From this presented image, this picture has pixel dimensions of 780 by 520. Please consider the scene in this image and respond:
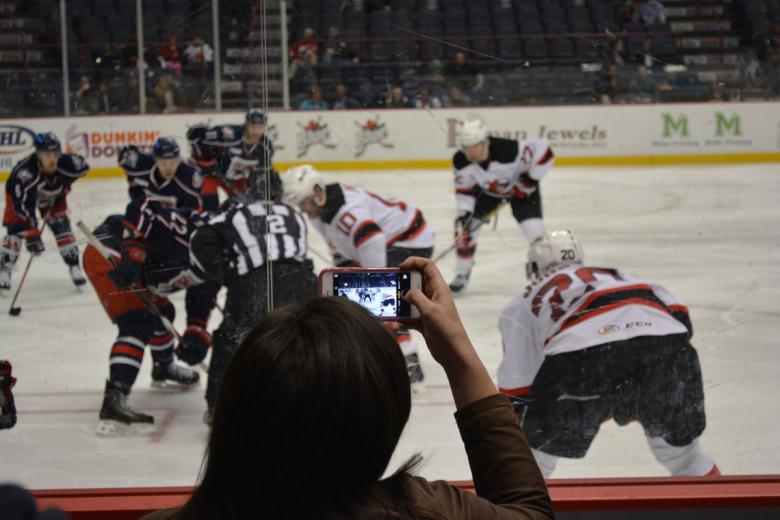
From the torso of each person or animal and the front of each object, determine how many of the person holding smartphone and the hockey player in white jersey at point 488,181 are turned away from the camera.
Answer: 1

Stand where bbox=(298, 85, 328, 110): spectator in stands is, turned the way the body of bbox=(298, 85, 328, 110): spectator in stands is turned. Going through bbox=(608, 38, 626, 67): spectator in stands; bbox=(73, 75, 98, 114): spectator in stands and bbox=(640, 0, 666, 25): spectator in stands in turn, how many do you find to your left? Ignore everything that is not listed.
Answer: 2

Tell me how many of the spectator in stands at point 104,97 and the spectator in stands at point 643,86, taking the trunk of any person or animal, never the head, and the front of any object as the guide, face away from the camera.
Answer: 0

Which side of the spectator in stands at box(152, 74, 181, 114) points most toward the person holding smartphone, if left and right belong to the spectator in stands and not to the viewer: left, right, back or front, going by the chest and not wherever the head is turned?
front

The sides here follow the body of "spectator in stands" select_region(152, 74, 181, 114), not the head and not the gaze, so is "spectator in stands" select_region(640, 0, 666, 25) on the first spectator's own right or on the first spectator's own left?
on the first spectator's own left

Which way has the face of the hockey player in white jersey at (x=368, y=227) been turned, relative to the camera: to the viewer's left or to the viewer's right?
to the viewer's left

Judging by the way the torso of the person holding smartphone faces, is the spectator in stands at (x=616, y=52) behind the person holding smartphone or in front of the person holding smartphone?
in front

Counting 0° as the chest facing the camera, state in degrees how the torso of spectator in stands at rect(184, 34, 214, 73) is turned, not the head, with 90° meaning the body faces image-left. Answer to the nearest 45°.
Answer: approximately 0°

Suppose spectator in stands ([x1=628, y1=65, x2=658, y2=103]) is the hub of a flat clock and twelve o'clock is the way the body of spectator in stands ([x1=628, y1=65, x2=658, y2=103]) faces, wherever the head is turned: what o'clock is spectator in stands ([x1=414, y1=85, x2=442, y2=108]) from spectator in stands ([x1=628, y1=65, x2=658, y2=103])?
spectator in stands ([x1=414, y1=85, x2=442, y2=108]) is roughly at 2 o'clock from spectator in stands ([x1=628, y1=65, x2=658, y2=103]).

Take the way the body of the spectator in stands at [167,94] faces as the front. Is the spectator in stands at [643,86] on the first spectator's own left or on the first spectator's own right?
on the first spectator's own left

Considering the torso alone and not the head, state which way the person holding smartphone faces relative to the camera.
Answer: away from the camera
